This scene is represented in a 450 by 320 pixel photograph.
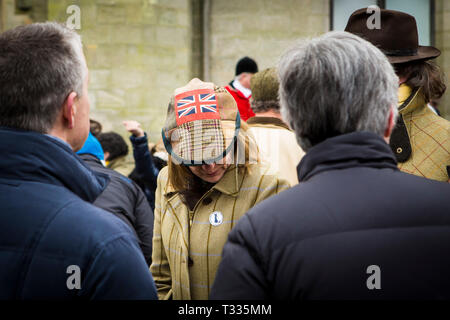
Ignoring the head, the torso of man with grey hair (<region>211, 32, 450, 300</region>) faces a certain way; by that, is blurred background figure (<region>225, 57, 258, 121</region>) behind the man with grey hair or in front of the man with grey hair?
in front

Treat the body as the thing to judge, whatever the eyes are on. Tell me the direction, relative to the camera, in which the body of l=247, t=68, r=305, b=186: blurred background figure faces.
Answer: away from the camera

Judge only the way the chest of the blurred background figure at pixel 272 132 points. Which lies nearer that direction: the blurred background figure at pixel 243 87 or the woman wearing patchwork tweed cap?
the blurred background figure

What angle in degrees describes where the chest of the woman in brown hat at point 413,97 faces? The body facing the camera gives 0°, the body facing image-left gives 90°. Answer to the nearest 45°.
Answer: approximately 90°

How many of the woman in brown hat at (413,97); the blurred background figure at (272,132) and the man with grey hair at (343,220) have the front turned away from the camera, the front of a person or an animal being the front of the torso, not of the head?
2

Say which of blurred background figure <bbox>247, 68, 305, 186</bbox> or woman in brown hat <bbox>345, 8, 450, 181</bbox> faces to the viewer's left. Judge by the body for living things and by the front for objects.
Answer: the woman in brown hat

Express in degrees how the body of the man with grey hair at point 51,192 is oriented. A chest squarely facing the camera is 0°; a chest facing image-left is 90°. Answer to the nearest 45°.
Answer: approximately 225°

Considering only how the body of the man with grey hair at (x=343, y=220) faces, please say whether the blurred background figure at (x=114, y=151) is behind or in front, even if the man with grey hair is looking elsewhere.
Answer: in front

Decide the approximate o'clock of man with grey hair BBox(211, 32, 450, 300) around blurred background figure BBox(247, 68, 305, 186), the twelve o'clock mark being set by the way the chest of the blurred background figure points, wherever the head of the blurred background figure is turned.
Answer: The man with grey hair is roughly at 6 o'clock from the blurred background figure.

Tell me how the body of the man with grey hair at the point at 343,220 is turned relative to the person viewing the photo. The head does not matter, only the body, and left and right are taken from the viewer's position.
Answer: facing away from the viewer

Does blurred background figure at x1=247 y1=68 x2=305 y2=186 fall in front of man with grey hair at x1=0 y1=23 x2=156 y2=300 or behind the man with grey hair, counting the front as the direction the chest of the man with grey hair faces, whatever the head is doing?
in front
